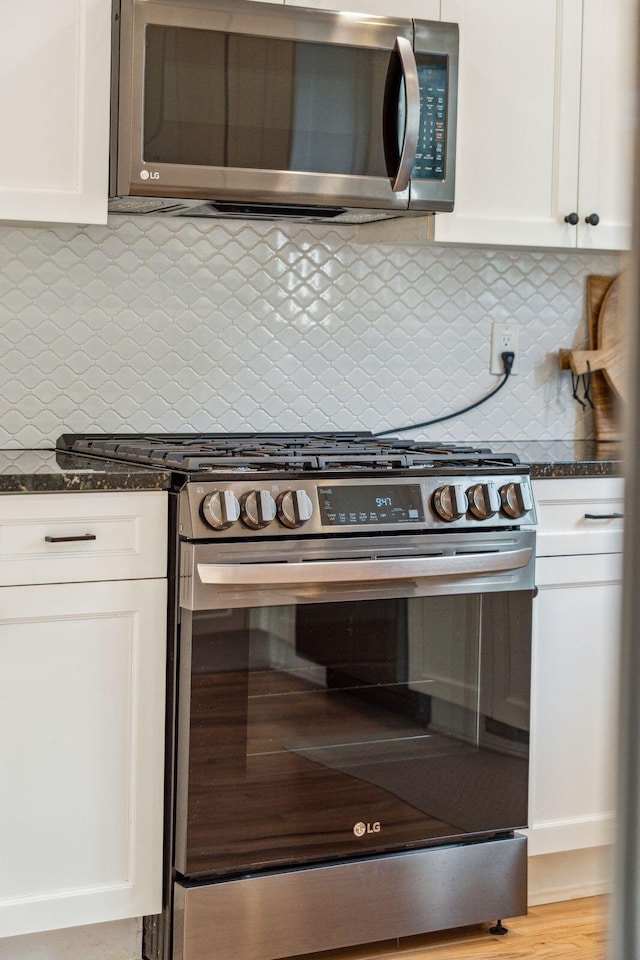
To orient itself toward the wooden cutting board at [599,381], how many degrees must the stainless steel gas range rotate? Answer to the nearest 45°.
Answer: approximately 90° to its left

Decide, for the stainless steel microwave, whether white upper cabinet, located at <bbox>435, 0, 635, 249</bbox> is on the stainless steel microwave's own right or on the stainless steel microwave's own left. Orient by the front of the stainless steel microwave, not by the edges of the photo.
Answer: on the stainless steel microwave's own left

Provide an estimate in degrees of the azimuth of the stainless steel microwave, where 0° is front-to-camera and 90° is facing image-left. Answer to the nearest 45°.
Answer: approximately 315°

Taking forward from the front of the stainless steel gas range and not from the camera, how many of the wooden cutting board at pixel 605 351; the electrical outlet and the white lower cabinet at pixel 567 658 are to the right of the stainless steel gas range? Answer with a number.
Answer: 0

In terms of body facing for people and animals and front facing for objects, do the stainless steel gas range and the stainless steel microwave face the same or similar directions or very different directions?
same or similar directions

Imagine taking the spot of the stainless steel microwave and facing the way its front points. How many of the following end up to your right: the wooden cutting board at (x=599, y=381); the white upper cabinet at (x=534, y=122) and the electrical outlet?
0

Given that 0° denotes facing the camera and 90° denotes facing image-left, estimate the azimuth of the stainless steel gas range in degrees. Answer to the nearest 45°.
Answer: approximately 315°

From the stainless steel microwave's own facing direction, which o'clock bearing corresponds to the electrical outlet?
The electrical outlet is roughly at 9 o'clock from the stainless steel microwave.

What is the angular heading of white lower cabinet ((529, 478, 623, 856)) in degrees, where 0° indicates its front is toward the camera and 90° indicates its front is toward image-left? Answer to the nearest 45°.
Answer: approximately 315°

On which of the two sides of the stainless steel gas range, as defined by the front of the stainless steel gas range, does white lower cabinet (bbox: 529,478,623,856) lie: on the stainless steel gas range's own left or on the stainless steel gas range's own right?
on the stainless steel gas range's own left

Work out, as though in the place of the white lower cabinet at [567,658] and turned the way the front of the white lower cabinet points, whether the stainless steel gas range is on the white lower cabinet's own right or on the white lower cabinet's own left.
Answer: on the white lower cabinet's own right

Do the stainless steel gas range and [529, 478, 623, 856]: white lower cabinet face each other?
no

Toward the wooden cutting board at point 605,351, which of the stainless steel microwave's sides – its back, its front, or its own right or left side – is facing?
left

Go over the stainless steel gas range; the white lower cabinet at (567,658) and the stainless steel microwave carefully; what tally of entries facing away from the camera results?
0

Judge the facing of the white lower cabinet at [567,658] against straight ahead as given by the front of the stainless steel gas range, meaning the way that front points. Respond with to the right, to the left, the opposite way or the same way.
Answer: the same way
